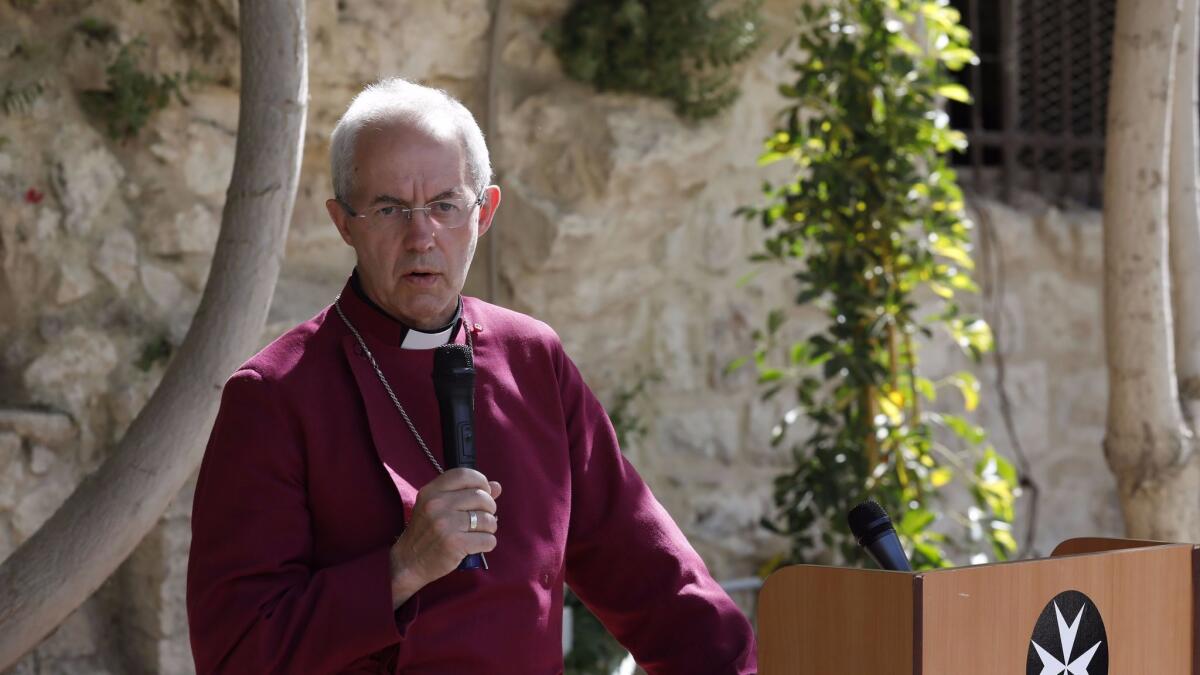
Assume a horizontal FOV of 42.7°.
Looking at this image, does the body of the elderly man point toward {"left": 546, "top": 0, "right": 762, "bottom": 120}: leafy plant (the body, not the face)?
no

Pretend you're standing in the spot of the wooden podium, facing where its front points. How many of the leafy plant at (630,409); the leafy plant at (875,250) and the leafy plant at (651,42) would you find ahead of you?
0

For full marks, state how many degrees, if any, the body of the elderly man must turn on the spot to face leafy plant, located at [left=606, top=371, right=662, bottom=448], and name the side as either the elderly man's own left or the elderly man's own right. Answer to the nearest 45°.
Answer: approximately 180°

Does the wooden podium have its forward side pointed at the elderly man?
no

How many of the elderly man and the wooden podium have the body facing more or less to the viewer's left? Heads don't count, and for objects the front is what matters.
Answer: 0

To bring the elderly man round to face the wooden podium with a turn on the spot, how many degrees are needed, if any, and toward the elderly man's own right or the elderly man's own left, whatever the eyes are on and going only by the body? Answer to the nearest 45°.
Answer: approximately 45° to the elderly man's own left

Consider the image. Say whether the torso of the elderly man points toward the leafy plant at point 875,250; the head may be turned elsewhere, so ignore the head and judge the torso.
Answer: no

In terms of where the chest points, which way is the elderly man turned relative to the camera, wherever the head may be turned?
toward the camera

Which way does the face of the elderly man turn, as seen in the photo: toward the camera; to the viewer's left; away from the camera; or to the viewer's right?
toward the camera

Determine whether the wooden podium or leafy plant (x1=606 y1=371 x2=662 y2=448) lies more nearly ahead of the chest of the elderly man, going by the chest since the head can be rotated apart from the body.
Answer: the wooden podium

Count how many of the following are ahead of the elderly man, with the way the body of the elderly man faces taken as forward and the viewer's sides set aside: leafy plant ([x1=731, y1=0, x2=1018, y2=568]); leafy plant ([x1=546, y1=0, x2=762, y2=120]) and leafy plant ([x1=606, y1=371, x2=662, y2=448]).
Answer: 0
